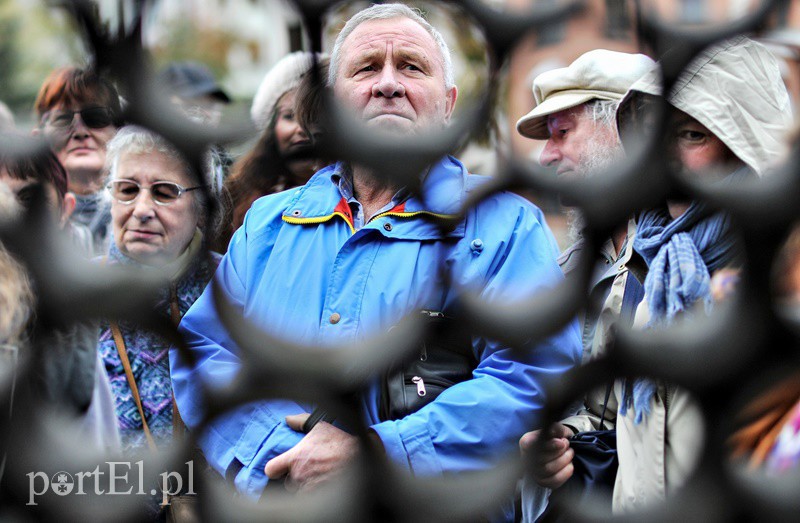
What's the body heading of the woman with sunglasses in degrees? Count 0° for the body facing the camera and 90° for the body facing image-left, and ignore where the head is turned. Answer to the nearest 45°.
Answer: approximately 0°

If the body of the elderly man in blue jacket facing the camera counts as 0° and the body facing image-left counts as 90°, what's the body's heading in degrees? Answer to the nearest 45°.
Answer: approximately 0°

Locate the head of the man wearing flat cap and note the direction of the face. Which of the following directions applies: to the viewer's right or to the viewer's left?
to the viewer's left

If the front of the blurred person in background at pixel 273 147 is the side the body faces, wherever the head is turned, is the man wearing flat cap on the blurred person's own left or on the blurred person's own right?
on the blurred person's own left

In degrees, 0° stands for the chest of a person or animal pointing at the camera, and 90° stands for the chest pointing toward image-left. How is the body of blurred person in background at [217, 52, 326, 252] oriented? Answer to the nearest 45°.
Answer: approximately 315°

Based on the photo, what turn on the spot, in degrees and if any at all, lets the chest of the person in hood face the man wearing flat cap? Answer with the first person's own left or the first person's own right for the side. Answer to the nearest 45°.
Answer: approximately 135° to the first person's own right
